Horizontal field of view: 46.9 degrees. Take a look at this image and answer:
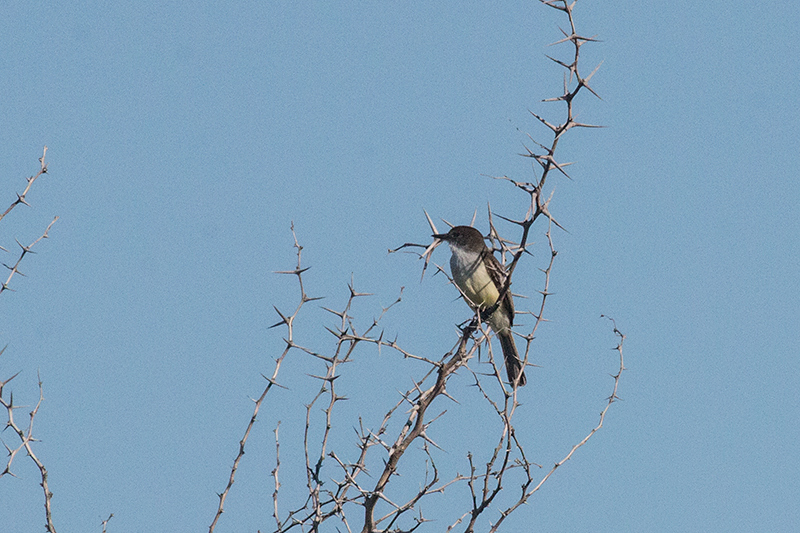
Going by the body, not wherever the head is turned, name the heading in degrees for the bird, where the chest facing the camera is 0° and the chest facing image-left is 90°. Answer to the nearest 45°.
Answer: approximately 45°
